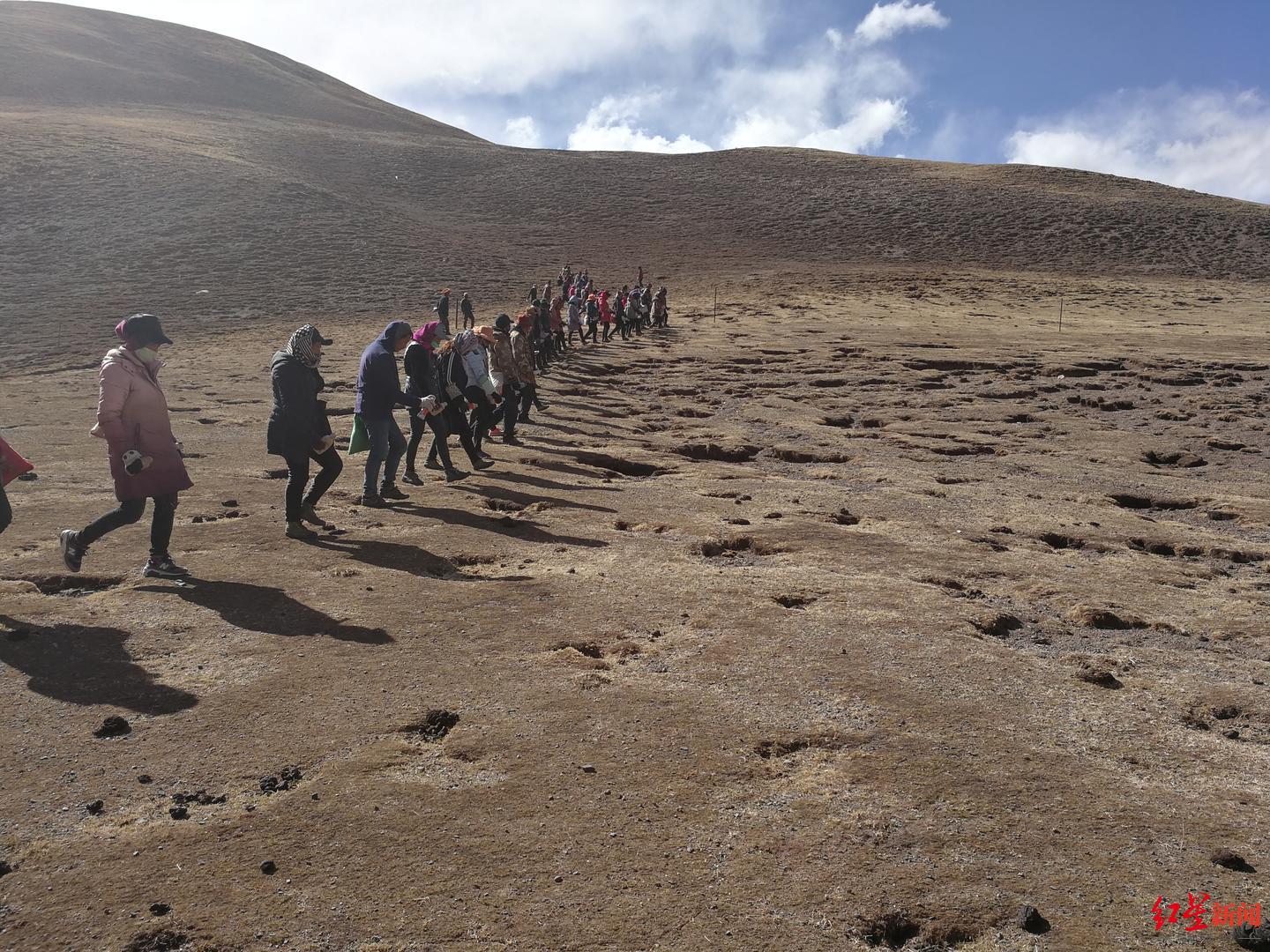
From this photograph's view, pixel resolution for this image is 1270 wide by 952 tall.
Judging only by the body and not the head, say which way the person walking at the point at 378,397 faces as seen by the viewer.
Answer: to the viewer's right

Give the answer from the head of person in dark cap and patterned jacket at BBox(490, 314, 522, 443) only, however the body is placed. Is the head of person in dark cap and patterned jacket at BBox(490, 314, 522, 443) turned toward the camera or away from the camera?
away from the camera

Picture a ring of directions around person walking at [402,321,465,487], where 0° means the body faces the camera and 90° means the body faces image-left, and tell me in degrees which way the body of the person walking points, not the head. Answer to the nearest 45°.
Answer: approximately 270°

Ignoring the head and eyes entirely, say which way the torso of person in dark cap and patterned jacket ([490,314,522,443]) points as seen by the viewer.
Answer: to the viewer's right

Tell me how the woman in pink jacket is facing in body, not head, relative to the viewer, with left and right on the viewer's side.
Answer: facing to the right of the viewer

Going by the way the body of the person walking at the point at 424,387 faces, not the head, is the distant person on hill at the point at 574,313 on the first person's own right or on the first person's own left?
on the first person's own left

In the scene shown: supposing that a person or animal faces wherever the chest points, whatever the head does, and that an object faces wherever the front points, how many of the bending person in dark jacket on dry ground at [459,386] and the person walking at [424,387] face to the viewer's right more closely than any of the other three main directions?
2

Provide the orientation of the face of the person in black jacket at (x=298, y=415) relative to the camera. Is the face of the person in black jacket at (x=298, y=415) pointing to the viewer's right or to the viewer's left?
to the viewer's right
